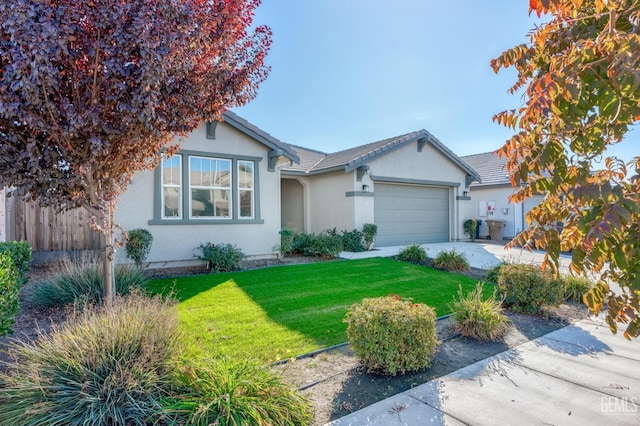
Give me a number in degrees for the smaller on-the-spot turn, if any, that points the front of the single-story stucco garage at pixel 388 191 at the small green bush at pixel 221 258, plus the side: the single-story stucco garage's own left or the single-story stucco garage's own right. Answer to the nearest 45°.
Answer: approximately 90° to the single-story stucco garage's own right

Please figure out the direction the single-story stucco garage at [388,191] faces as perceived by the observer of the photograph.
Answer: facing the viewer and to the right of the viewer

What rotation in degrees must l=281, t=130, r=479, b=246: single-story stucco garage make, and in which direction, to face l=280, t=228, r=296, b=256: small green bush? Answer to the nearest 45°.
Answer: approximately 90° to its right

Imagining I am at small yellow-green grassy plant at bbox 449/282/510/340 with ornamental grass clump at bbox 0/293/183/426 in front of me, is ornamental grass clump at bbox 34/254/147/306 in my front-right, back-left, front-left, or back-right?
front-right

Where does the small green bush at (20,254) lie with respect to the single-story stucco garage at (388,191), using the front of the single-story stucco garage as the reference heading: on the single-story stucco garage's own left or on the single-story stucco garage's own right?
on the single-story stucco garage's own right

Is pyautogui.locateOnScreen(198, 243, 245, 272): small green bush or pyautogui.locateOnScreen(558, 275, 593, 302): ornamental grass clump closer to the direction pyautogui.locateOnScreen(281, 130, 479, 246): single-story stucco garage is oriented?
the ornamental grass clump

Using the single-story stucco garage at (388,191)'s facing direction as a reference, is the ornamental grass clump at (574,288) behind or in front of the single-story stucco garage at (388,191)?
in front

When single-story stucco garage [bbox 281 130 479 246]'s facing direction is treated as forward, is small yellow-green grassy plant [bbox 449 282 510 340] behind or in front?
in front

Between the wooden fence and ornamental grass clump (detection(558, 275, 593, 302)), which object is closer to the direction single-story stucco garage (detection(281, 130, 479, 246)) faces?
the ornamental grass clump

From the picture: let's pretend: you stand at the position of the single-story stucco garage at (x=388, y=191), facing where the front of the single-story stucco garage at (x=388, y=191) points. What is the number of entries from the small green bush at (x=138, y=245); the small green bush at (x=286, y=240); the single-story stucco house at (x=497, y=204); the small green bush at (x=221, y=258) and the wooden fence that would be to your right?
4

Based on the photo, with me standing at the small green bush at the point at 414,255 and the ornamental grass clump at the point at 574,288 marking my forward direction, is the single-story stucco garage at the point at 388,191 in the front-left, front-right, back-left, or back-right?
back-left

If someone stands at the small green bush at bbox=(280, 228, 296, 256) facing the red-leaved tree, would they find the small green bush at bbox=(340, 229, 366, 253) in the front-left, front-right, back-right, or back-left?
back-left

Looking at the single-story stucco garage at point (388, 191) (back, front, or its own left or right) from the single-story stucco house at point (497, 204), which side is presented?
left

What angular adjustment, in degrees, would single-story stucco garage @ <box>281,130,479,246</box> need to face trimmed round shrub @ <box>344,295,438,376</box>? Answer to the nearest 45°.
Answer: approximately 45° to its right
